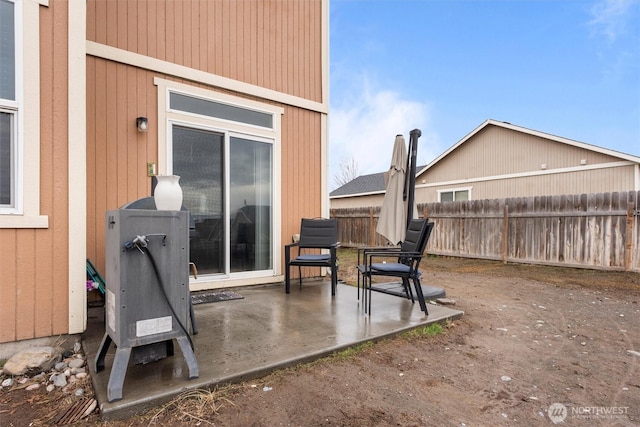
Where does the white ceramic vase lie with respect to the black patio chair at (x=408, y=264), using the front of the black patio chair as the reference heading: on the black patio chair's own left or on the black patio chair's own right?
on the black patio chair's own left

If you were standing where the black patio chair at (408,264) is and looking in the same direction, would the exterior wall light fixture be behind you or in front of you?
in front

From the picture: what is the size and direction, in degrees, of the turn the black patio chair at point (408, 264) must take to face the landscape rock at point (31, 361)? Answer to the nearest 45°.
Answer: approximately 45° to its left

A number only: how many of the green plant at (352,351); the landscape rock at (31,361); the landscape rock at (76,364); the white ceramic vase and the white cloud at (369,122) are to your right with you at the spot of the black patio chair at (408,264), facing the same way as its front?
1

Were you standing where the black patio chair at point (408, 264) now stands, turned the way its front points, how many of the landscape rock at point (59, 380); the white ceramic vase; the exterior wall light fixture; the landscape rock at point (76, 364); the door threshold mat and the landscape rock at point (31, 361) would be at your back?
0

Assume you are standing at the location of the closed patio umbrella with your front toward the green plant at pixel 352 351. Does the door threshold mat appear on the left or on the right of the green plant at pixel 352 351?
right

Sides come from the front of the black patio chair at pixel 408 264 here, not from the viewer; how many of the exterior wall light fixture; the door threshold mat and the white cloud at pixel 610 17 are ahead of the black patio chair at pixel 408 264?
2

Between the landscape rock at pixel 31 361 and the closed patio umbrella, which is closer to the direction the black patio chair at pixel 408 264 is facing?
the landscape rock

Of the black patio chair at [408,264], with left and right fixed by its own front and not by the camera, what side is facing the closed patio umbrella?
right

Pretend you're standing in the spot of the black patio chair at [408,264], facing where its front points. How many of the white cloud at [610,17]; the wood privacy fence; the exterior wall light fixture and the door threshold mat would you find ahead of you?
2

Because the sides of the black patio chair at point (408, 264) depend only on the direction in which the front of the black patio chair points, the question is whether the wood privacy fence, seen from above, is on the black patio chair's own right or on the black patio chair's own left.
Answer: on the black patio chair's own right

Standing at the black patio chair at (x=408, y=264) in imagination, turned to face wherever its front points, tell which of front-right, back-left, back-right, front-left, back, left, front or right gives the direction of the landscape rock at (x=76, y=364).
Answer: front-left

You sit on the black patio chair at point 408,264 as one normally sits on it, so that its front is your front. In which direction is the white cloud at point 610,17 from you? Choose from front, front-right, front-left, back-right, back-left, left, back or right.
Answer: back-right

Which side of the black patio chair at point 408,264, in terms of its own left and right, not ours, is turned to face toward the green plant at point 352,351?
left

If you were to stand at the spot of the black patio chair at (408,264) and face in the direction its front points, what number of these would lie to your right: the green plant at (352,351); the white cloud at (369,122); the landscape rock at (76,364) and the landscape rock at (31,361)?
1

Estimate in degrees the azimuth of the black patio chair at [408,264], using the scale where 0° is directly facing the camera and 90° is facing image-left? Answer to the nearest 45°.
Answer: approximately 90°
